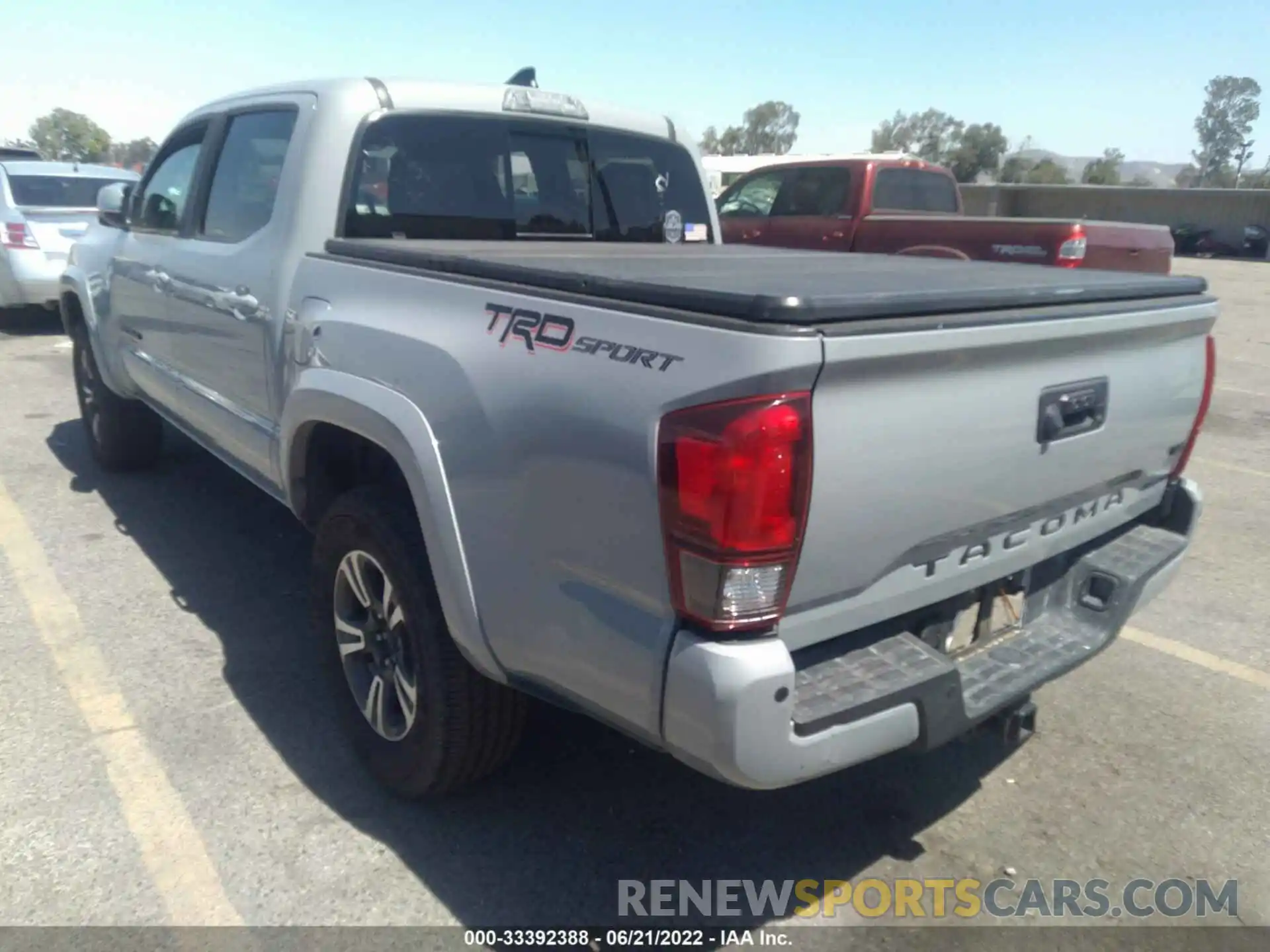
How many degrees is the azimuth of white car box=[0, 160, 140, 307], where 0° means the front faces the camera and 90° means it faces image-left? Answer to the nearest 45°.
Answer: approximately 180°

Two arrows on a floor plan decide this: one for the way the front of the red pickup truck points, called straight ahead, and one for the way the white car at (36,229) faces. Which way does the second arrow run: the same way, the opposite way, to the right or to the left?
the same way

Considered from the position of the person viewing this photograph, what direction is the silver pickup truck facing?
facing away from the viewer and to the left of the viewer

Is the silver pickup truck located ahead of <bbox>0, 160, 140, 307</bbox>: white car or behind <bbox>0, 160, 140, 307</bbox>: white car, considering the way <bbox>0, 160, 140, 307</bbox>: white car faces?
behind

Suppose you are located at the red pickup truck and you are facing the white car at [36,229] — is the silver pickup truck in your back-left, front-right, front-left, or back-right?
front-left

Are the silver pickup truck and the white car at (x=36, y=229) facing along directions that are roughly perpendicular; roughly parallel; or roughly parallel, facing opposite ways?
roughly parallel

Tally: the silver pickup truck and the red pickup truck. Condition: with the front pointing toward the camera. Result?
0

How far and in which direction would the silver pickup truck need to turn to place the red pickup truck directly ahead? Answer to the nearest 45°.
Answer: approximately 45° to its right

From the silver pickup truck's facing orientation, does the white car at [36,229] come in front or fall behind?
in front

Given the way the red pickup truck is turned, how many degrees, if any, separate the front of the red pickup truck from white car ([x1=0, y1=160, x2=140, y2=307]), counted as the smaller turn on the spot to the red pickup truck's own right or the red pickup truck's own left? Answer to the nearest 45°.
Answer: approximately 45° to the red pickup truck's own left

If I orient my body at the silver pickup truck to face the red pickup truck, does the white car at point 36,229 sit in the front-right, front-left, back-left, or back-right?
front-left

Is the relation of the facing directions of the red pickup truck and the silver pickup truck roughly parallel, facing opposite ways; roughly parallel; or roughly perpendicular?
roughly parallel

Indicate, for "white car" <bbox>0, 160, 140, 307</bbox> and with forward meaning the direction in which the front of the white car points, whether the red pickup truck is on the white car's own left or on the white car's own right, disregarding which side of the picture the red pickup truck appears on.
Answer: on the white car's own right

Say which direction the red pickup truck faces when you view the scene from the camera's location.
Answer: facing away from the viewer and to the left of the viewer

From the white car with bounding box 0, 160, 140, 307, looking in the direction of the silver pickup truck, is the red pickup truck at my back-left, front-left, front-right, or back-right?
front-left
